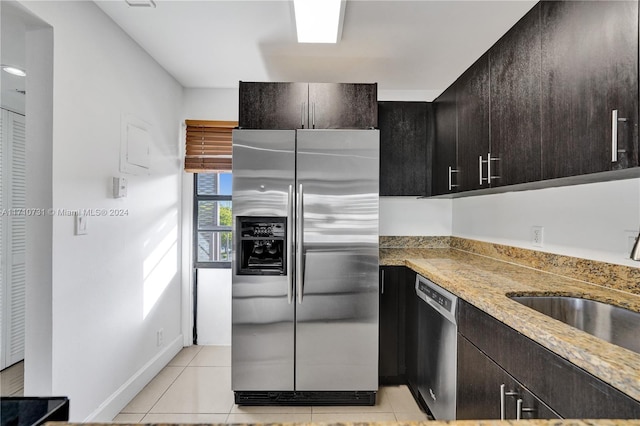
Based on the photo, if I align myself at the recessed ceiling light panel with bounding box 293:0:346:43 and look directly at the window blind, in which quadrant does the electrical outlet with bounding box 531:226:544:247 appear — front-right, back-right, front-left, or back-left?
back-right

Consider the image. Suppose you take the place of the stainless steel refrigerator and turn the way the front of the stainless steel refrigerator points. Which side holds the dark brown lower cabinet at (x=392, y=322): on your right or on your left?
on your left

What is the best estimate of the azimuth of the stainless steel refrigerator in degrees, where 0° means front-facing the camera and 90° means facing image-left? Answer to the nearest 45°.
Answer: approximately 0°

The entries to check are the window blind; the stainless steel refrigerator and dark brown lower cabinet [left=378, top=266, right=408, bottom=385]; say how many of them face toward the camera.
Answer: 3

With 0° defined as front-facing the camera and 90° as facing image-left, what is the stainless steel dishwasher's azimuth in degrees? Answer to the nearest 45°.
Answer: approximately 45°

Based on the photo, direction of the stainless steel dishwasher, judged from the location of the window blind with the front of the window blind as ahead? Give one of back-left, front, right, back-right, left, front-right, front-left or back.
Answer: front-left

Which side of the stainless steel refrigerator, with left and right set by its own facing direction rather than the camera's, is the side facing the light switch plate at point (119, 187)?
right

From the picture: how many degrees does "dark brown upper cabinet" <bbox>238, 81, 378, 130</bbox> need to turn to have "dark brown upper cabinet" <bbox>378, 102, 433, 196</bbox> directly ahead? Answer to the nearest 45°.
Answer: approximately 90° to its left

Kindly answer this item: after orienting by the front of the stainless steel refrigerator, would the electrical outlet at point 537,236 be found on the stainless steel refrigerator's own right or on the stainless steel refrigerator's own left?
on the stainless steel refrigerator's own left

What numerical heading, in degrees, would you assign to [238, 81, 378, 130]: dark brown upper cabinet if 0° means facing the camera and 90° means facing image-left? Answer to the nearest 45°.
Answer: approximately 0°

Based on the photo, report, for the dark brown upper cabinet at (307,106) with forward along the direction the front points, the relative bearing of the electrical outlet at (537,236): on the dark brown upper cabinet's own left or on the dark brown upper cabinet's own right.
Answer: on the dark brown upper cabinet's own left

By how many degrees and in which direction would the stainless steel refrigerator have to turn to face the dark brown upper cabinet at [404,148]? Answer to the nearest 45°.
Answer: approximately 135° to its left
